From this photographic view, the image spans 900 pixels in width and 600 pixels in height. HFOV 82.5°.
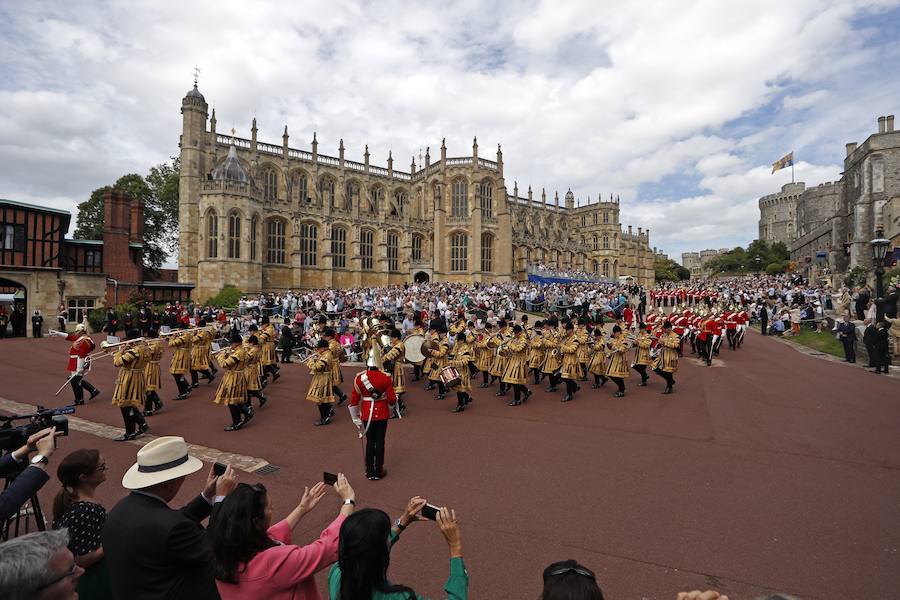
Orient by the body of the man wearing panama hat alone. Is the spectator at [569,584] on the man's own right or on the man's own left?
on the man's own right

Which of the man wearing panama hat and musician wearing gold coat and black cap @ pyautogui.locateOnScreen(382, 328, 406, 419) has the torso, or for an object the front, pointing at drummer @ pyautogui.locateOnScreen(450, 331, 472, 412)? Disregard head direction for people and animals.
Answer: the man wearing panama hat

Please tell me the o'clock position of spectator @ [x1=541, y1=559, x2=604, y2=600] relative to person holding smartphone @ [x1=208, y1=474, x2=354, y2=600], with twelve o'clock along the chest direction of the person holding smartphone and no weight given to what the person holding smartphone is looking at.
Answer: The spectator is roughly at 3 o'clock from the person holding smartphone.

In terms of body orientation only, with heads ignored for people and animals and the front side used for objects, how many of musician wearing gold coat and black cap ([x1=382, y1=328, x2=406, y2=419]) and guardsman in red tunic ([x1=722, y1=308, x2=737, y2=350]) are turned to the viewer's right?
0

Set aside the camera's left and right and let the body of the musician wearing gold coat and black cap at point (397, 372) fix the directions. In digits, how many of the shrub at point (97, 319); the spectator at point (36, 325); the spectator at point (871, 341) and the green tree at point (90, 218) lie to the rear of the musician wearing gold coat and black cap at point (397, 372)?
1

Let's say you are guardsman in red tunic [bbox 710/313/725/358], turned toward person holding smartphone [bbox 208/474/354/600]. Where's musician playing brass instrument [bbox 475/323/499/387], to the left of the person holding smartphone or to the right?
right

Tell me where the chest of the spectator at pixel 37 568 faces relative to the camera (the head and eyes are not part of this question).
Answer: to the viewer's right

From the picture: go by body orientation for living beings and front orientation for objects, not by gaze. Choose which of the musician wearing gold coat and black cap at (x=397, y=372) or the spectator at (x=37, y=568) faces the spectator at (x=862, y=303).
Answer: the spectator at (x=37, y=568)

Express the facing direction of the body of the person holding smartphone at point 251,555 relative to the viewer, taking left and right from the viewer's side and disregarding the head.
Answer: facing away from the viewer and to the right of the viewer

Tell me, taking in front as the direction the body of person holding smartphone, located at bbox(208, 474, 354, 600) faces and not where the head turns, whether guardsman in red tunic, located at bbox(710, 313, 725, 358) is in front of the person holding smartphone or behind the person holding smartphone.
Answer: in front

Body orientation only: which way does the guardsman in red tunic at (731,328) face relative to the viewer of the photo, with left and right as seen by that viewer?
facing the viewer and to the left of the viewer

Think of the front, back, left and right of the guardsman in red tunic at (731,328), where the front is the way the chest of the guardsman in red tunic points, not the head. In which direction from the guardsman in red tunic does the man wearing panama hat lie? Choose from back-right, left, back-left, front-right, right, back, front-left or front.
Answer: front-left

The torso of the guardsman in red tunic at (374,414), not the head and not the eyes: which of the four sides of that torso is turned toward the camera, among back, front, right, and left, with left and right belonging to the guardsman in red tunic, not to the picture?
back

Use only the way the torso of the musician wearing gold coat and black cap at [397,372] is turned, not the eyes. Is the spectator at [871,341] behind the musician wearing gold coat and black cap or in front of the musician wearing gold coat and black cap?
behind

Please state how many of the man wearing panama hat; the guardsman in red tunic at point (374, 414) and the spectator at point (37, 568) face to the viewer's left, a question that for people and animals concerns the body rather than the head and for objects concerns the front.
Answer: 0

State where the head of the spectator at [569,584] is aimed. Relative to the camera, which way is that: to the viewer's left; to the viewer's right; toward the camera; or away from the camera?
away from the camera

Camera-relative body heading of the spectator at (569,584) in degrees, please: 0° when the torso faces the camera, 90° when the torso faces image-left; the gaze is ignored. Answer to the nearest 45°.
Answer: approximately 180°
